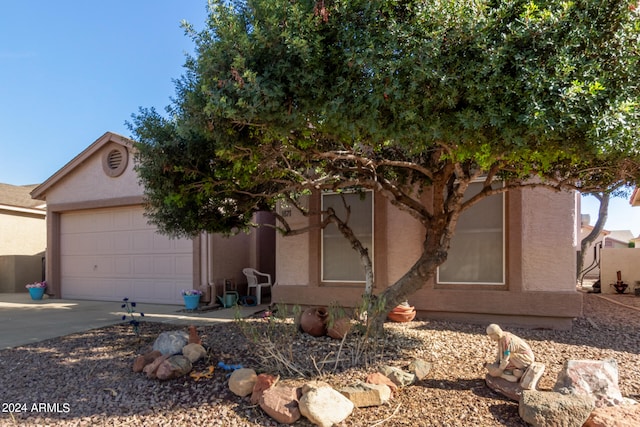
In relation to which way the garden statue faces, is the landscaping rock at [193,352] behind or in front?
in front

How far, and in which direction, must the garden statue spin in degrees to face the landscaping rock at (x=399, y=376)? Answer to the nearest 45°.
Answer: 0° — it already faces it

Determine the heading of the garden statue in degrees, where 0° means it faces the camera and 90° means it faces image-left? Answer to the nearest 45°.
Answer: approximately 90°

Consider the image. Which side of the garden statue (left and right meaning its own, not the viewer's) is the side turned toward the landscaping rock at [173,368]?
front

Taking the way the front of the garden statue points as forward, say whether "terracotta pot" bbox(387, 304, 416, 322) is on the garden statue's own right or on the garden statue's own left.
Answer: on the garden statue's own right

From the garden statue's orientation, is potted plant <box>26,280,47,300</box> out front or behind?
out front

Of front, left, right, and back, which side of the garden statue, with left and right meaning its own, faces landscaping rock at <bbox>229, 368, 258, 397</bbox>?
front

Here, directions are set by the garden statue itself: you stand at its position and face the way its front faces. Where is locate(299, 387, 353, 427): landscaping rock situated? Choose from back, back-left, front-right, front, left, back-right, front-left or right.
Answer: front-left

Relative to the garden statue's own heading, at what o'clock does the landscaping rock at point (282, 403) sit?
The landscaping rock is roughly at 11 o'clock from the garden statue.
